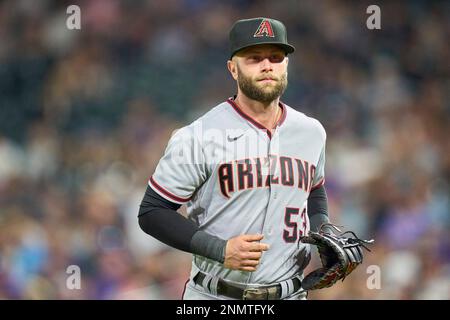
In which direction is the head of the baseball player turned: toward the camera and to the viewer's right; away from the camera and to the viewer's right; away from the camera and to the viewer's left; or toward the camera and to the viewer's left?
toward the camera and to the viewer's right
